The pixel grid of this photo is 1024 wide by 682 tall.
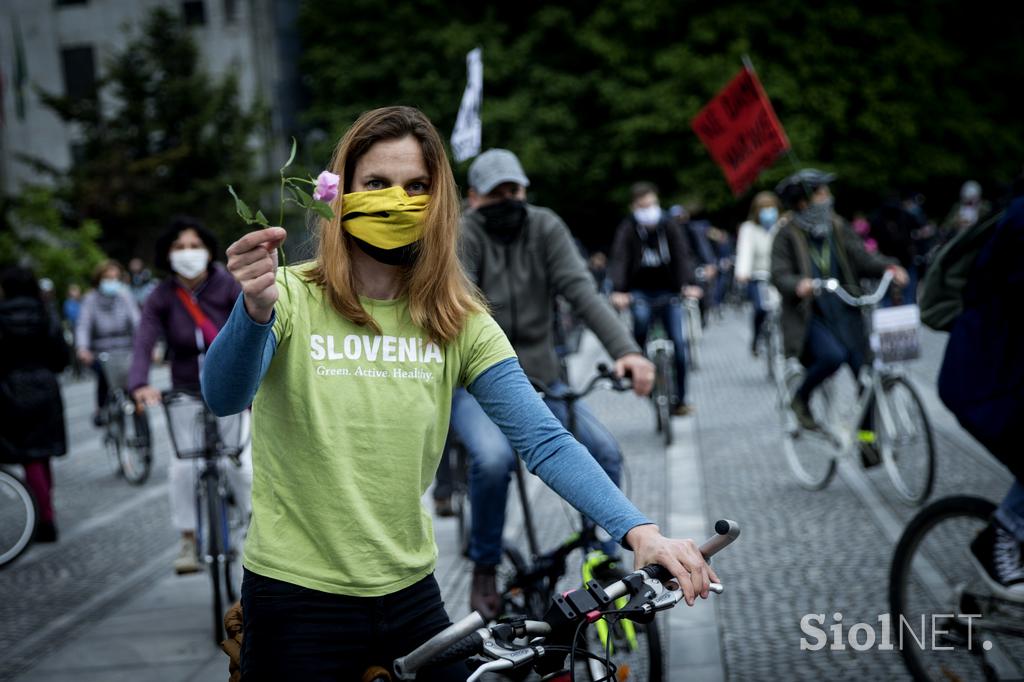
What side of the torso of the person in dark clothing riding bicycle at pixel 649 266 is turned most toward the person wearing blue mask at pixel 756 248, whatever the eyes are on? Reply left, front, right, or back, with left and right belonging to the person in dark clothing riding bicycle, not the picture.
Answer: back

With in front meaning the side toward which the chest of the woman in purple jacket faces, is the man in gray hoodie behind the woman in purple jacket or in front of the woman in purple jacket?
in front

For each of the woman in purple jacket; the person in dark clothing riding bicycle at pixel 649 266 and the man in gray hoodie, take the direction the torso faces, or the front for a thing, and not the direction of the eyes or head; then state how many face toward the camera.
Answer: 3

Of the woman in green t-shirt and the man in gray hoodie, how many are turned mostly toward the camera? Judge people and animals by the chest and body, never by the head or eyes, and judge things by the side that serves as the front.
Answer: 2

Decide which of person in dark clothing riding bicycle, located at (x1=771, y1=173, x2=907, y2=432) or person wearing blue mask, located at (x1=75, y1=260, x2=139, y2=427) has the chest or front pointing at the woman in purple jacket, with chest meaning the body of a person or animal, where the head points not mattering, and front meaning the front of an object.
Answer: the person wearing blue mask

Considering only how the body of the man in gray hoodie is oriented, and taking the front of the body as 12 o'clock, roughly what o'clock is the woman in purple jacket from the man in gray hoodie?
The woman in purple jacket is roughly at 4 o'clock from the man in gray hoodie.

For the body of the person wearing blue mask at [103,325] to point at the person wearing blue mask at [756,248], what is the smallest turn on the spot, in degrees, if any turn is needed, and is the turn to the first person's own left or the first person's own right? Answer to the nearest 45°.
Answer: approximately 90° to the first person's own left

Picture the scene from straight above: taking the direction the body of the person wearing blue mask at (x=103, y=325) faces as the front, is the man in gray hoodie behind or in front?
in front

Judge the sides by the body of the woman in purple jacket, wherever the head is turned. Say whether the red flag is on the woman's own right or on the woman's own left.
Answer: on the woman's own left

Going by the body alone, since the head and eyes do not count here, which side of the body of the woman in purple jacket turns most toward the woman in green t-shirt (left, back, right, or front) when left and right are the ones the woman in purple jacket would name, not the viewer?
front

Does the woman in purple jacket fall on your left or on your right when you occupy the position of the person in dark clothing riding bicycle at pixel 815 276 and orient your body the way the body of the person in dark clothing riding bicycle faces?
on your right
